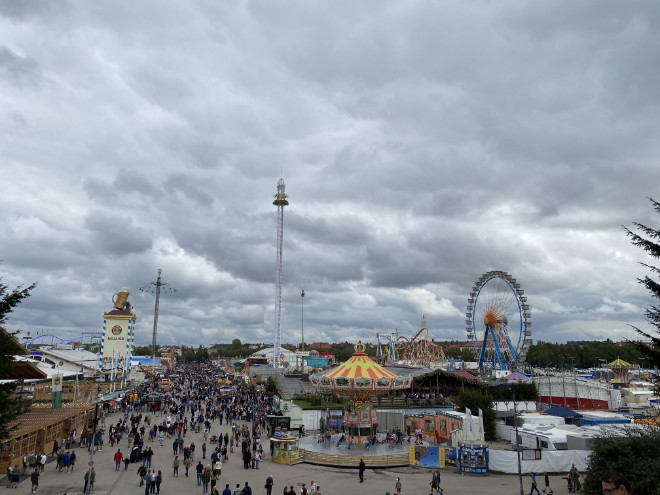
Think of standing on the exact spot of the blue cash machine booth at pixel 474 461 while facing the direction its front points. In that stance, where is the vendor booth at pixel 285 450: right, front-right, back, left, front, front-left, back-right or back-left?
right

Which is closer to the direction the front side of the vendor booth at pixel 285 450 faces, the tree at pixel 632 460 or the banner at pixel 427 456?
the tree

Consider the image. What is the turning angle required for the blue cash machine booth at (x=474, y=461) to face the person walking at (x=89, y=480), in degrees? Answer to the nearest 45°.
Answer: approximately 45° to its right

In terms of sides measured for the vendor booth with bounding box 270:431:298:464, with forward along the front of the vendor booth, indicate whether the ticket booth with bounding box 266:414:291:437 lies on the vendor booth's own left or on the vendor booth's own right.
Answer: on the vendor booth's own right

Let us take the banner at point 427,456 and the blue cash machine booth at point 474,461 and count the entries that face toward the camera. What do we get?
2

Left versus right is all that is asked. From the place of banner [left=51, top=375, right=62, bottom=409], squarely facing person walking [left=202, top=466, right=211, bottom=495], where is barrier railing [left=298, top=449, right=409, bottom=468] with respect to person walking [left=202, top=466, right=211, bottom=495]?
left

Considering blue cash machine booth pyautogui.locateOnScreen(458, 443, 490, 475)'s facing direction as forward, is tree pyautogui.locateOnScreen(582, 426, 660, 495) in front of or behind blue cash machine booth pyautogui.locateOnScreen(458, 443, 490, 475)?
in front

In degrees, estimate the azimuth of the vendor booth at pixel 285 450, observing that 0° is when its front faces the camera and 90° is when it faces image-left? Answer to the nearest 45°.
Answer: approximately 45°

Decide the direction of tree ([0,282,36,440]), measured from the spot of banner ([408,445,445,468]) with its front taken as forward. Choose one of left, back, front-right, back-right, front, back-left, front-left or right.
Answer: front-right

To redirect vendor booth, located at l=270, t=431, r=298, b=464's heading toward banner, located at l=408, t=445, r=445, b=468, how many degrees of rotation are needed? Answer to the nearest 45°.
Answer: approximately 135° to its left

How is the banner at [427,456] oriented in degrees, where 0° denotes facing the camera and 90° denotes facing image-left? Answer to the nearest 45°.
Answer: approximately 0°

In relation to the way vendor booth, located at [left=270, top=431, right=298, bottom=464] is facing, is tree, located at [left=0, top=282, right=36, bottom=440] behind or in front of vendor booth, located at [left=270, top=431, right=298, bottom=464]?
in front

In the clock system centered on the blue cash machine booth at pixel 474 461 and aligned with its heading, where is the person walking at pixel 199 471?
The person walking is roughly at 2 o'clock from the blue cash machine booth.
